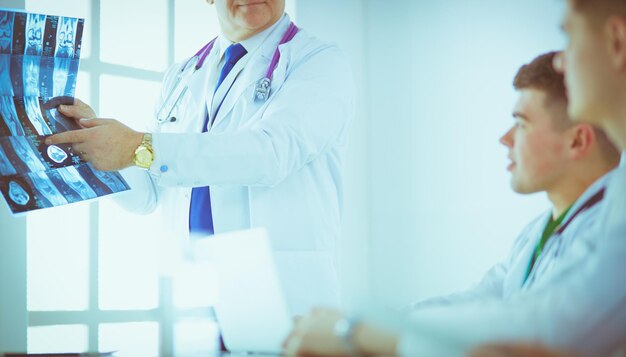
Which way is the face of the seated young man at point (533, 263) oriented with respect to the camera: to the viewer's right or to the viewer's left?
to the viewer's left

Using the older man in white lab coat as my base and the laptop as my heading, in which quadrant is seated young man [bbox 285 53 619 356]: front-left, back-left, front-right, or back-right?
front-left

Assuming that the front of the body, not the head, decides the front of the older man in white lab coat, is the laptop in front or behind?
in front

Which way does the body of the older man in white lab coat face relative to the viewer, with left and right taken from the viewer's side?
facing the viewer and to the left of the viewer

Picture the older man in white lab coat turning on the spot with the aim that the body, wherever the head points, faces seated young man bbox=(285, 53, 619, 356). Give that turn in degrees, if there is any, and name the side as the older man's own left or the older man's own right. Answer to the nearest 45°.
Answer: approximately 90° to the older man's own left
